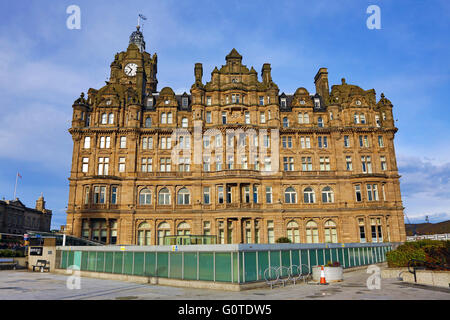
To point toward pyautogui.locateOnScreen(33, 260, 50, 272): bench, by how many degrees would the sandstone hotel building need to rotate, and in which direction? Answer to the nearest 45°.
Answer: approximately 45° to its right

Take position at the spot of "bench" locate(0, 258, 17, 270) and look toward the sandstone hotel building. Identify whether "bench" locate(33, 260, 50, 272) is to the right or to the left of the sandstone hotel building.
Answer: right

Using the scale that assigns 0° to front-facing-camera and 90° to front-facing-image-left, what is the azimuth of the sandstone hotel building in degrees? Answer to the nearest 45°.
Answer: approximately 0°

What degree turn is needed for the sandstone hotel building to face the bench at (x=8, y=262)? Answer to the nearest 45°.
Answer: approximately 45° to its right
